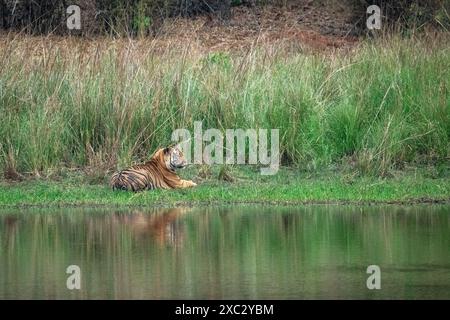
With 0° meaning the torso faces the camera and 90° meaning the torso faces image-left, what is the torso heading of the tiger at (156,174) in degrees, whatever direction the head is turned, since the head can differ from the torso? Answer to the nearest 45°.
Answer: approximately 270°
